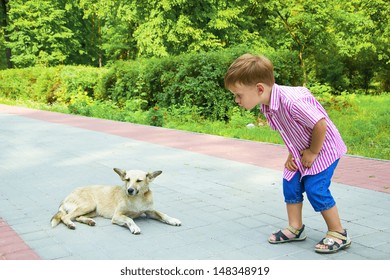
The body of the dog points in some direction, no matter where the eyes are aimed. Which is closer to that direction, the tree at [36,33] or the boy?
the boy

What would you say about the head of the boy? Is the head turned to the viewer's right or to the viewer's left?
to the viewer's left

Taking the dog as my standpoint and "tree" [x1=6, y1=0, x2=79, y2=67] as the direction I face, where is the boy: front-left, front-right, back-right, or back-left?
back-right

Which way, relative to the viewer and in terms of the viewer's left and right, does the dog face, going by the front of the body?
facing the viewer and to the right of the viewer

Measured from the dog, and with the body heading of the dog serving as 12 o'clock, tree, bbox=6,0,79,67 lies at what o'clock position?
The tree is roughly at 7 o'clock from the dog.

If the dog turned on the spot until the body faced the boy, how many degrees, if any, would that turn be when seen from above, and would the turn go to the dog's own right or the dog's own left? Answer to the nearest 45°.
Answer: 0° — it already faces them
